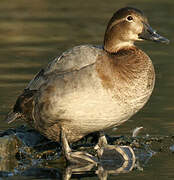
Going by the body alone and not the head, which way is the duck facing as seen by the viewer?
to the viewer's right
